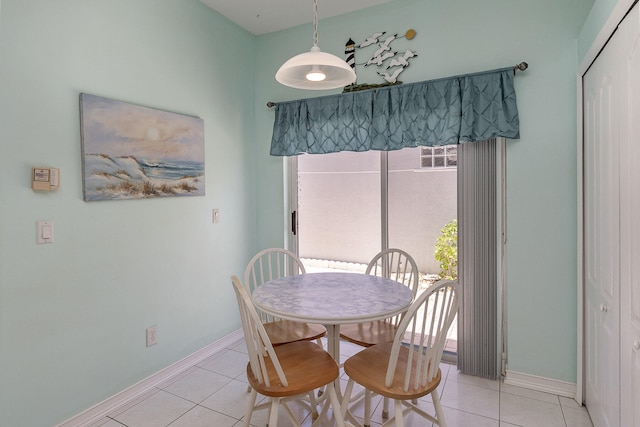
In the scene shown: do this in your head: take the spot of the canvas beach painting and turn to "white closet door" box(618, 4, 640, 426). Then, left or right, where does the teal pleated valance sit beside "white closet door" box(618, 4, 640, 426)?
left

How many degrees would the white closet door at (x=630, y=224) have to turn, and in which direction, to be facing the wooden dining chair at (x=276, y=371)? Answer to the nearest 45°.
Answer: approximately 45° to its left

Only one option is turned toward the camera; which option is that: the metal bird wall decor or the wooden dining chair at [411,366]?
the metal bird wall decor

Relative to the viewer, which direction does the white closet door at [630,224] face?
to the viewer's left

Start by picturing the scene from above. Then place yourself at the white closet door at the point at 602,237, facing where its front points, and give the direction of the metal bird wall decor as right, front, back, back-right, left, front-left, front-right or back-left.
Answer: front

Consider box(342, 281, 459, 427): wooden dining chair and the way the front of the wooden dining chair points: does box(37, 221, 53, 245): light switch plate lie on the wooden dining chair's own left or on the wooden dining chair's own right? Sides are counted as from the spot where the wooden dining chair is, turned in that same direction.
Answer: on the wooden dining chair's own left

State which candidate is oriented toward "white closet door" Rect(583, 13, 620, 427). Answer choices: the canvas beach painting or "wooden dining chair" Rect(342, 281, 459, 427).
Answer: the canvas beach painting

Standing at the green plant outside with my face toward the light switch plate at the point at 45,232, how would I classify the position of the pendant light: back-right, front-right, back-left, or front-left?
front-left

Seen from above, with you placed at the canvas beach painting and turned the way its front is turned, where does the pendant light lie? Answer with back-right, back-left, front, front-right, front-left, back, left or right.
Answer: front

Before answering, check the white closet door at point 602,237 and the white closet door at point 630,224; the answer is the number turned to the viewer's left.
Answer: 2

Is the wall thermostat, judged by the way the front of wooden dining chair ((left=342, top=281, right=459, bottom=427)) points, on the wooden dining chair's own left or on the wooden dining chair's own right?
on the wooden dining chair's own left

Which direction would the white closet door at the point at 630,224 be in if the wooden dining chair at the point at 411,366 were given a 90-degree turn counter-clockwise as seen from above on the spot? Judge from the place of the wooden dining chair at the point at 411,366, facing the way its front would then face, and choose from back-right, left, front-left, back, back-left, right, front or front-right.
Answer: back-left

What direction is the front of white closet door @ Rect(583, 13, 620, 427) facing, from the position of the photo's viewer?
facing to the left of the viewer

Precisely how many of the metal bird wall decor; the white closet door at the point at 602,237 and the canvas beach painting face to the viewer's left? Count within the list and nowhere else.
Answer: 1

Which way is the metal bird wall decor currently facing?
toward the camera

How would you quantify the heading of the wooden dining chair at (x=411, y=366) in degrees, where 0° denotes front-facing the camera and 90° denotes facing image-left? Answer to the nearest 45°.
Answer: approximately 135°
